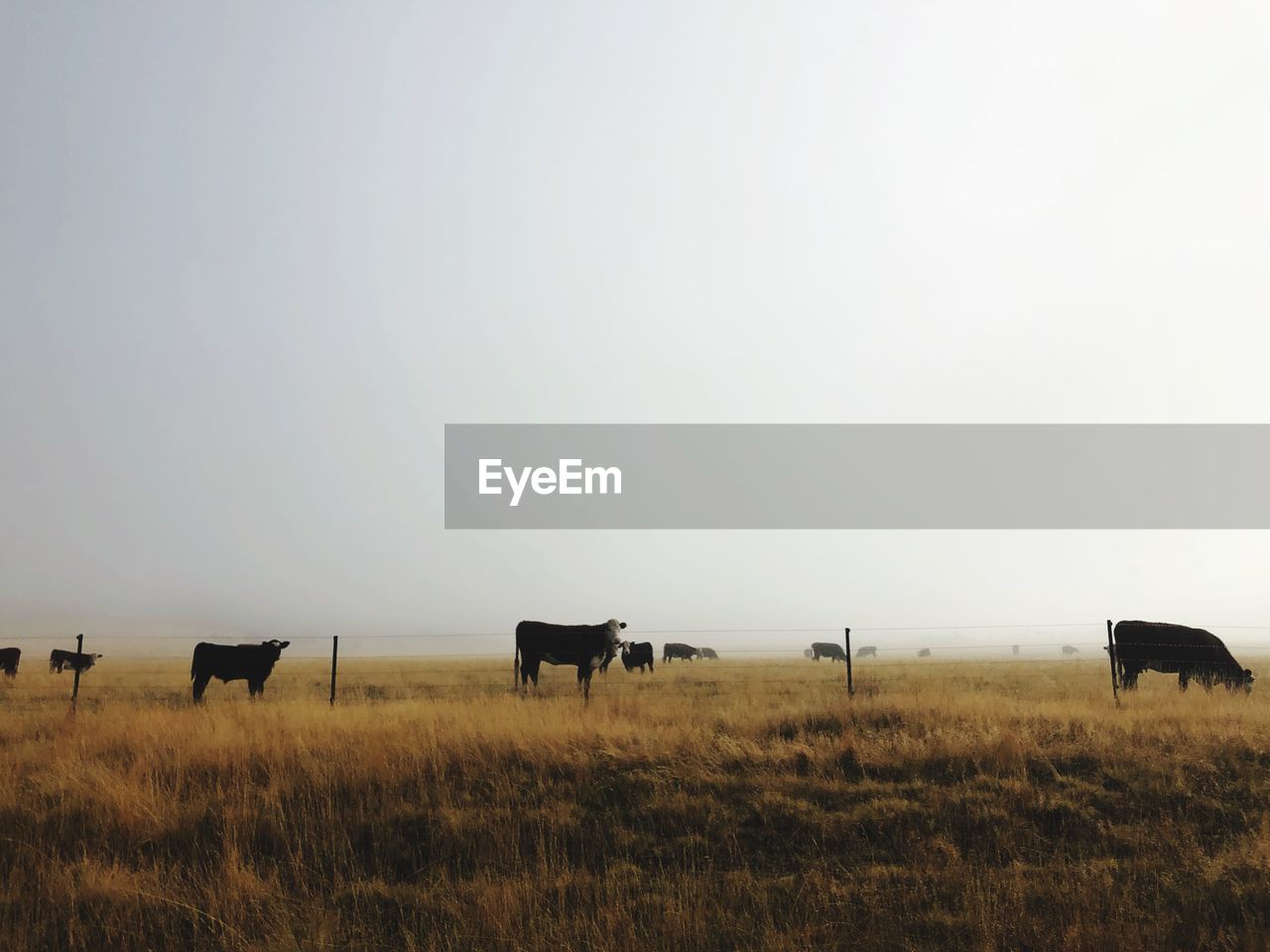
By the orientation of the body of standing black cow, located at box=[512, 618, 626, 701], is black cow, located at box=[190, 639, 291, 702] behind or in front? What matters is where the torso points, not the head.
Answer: behind

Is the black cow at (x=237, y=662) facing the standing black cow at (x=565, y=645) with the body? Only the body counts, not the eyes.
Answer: yes

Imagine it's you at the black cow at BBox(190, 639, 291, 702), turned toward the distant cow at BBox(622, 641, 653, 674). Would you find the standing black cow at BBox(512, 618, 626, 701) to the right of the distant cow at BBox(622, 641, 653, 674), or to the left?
right

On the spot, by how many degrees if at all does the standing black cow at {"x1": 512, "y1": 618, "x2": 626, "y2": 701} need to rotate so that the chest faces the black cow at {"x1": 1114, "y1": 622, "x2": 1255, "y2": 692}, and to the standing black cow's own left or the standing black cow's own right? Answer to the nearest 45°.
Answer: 0° — it already faces it

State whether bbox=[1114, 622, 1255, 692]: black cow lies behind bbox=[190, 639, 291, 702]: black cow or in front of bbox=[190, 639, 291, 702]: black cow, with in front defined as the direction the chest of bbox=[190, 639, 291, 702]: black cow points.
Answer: in front

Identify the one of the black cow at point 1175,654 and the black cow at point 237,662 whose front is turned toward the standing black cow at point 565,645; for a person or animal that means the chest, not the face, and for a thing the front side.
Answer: the black cow at point 237,662

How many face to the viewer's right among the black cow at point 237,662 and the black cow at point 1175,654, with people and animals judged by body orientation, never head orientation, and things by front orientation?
2

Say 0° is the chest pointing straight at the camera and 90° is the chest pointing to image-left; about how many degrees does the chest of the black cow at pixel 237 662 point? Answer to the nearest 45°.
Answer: approximately 270°

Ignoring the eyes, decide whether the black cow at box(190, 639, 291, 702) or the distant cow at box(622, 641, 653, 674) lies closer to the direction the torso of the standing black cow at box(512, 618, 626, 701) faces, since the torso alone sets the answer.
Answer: the distant cow

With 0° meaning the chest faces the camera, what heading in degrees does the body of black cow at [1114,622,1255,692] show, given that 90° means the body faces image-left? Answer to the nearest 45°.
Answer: approximately 270°

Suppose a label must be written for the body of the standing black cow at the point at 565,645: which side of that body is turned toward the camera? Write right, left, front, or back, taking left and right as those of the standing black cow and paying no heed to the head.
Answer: right

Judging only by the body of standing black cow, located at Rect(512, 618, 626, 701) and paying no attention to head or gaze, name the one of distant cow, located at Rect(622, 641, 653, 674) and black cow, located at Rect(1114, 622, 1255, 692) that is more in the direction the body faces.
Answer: the black cow
